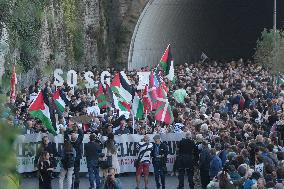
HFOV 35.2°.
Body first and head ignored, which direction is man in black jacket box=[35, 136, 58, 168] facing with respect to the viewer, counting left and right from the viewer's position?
facing the viewer

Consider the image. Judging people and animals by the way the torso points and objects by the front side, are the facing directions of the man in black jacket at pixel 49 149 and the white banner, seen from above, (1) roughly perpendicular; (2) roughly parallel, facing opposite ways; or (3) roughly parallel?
roughly parallel

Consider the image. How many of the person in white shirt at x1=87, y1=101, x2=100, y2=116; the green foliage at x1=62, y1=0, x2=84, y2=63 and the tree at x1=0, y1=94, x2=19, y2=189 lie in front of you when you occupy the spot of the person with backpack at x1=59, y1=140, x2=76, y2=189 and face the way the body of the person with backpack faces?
2

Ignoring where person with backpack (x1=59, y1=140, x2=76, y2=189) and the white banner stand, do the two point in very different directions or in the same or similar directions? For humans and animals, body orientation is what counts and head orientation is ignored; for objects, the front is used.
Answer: very different directions

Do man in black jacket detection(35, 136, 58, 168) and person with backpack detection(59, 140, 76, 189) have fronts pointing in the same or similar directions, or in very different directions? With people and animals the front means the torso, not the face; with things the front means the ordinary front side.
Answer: very different directions

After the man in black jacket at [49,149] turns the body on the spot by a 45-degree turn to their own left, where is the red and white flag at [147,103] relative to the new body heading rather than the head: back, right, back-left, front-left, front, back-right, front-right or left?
left

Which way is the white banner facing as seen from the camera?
toward the camera

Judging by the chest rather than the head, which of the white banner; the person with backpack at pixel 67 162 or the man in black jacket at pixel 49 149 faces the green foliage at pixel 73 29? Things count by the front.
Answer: the person with backpack

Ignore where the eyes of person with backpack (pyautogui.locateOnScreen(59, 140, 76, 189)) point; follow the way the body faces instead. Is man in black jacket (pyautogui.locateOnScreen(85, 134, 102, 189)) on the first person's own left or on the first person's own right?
on the first person's own right

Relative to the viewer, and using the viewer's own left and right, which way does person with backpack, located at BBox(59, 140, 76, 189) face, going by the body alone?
facing away from the viewer

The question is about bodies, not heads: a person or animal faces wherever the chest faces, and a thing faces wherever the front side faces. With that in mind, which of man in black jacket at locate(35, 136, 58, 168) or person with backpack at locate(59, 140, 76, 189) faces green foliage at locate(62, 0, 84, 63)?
the person with backpack
